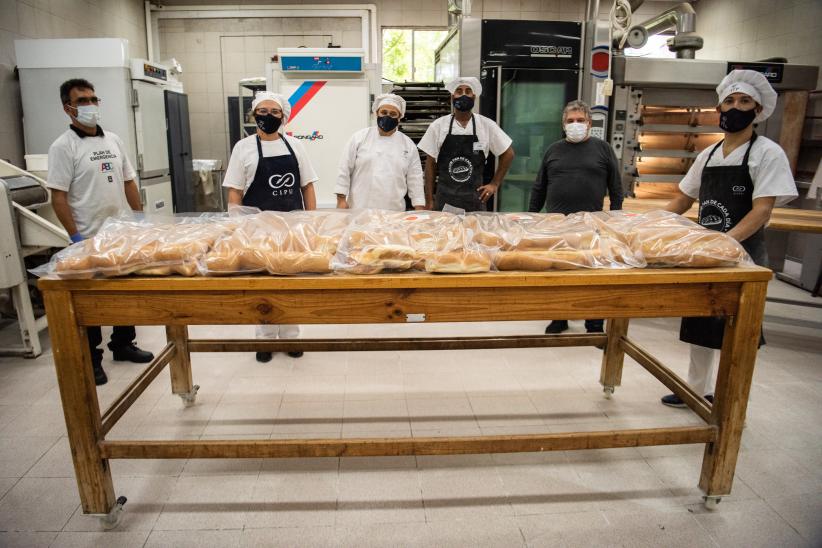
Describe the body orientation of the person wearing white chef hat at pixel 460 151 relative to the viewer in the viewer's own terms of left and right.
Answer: facing the viewer

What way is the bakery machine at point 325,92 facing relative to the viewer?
toward the camera

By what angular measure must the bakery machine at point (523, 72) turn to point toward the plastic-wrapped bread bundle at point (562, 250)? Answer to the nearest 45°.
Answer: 0° — it already faces it

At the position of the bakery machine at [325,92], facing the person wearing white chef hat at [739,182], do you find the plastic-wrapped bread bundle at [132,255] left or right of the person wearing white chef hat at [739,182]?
right

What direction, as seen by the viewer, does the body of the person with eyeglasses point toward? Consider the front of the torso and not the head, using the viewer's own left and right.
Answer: facing the viewer and to the right of the viewer

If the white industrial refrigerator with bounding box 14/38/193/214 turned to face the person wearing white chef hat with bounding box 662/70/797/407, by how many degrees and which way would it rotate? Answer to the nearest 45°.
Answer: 0° — it already faces them

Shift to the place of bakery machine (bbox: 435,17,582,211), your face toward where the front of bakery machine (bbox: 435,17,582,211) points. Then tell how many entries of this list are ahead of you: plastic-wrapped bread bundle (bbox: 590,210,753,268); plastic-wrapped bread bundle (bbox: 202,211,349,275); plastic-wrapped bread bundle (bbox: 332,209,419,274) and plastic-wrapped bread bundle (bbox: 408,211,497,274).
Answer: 4

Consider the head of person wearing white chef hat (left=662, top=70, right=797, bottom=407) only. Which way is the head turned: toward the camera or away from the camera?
toward the camera

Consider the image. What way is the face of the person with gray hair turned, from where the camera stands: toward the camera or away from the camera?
toward the camera

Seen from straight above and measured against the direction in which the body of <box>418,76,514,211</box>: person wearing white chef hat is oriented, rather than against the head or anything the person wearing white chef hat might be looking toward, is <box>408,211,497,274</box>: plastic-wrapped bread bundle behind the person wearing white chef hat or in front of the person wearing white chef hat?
in front

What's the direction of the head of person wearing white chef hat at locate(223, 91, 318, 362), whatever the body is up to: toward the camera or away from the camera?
toward the camera

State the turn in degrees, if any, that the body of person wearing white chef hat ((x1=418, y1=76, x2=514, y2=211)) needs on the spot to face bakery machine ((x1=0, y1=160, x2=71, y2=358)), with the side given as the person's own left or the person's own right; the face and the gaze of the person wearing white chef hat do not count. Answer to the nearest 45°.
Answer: approximately 90° to the person's own right

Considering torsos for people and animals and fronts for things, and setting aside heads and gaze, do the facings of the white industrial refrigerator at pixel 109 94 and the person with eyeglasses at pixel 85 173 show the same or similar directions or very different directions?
same or similar directions
